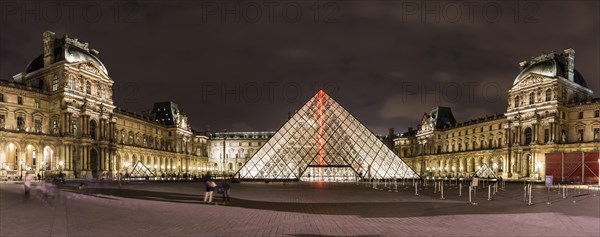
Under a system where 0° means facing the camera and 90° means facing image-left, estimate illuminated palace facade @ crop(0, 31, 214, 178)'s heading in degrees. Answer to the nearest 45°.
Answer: approximately 315°

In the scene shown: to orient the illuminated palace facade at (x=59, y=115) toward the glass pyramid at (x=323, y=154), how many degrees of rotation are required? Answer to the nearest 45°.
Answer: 0° — it already faces it
